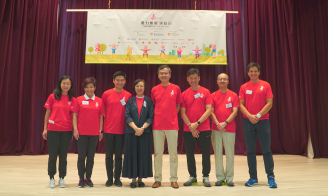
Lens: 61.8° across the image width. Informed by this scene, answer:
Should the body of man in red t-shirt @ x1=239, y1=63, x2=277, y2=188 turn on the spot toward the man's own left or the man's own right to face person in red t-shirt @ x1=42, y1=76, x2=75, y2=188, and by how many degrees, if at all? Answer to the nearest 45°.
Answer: approximately 90° to the man's own right

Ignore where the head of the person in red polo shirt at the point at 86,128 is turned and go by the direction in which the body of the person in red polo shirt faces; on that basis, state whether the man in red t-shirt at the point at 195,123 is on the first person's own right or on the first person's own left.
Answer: on the first person's own left

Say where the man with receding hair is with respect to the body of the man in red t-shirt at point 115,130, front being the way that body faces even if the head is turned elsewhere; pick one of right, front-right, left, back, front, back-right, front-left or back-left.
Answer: left

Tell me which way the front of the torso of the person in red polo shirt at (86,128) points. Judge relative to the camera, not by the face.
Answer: toward the camera

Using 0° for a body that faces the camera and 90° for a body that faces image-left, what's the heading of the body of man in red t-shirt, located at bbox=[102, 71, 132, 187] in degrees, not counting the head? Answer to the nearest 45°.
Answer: approximately 0°

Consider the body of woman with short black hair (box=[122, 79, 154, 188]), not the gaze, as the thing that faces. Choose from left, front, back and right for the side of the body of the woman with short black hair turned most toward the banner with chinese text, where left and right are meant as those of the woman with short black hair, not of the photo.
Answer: back

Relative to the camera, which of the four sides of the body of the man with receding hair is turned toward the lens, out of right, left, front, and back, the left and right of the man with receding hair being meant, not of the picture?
front

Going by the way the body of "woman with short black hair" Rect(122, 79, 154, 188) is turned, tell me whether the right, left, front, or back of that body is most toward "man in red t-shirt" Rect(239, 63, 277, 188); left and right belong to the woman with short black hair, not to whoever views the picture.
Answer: left

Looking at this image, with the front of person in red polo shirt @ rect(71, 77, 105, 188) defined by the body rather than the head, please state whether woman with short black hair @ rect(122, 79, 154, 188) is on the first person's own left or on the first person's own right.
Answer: on the first person's own left

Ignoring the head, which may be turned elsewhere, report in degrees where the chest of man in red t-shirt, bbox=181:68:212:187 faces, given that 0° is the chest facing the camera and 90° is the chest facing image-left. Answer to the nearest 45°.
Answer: approximately 0°

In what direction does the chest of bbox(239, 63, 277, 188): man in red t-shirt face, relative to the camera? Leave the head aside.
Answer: toward the camera

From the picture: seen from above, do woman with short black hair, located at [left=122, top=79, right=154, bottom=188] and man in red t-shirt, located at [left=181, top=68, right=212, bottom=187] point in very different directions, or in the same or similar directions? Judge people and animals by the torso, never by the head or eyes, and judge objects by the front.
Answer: same or similar directions
